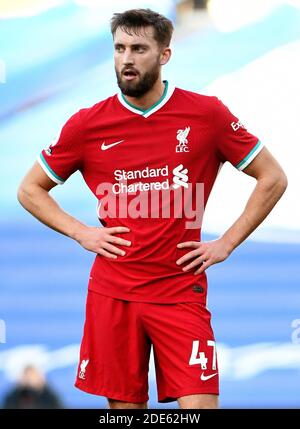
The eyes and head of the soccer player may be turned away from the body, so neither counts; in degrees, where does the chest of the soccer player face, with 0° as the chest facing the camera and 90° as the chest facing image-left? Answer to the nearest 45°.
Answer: approximately 0°
